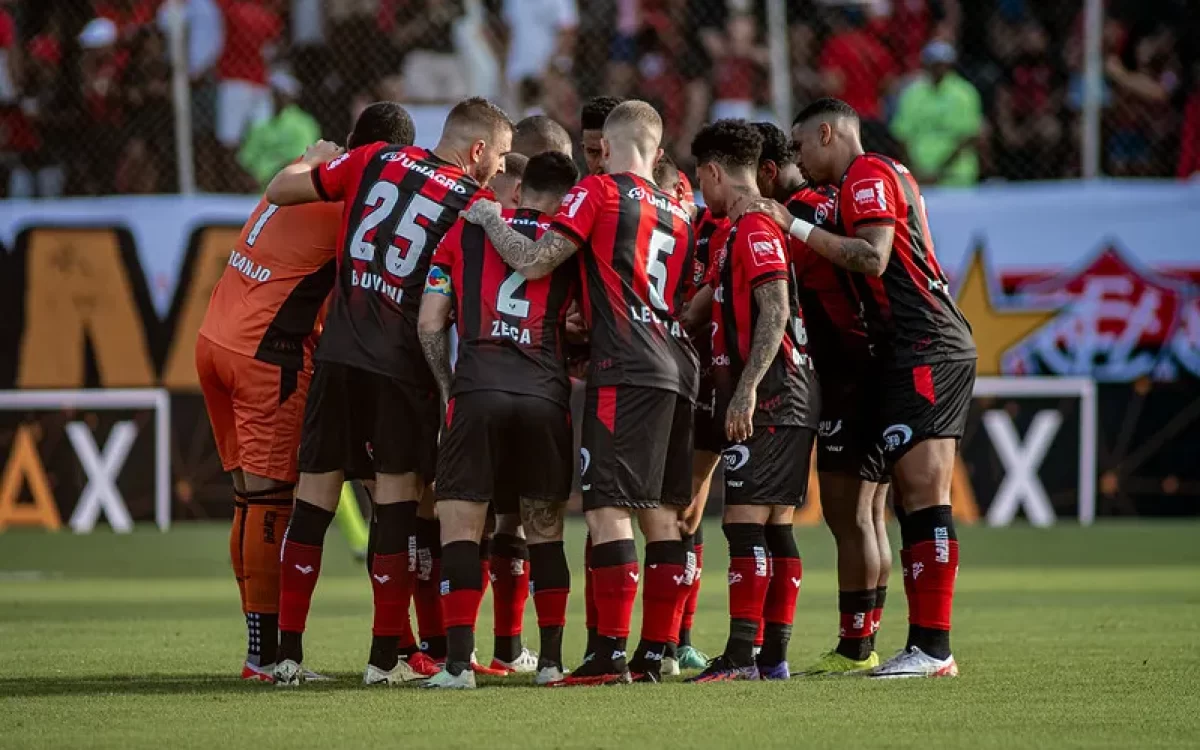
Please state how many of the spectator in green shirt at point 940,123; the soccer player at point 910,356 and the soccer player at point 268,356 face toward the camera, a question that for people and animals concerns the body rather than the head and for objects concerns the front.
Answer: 1

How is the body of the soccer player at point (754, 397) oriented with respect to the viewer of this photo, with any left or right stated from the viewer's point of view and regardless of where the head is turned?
facing to the left of the viewer

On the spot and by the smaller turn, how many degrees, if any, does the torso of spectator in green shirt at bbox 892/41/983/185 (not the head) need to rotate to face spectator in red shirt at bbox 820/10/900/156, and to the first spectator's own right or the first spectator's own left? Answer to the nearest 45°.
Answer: approximately 90° to the first spectator's own right

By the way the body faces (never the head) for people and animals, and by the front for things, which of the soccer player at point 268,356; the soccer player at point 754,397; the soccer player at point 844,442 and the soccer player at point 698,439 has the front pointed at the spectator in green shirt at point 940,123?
the soccer player at point 268,356

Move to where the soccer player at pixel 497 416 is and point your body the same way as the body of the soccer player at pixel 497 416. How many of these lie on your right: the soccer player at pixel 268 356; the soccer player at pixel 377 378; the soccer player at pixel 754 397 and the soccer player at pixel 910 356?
2

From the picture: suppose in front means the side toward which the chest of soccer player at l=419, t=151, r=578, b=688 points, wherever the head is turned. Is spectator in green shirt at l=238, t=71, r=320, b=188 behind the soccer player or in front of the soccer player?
in front

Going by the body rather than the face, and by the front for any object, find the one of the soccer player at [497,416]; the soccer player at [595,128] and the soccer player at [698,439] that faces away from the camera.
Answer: the soccer player at [497,416]

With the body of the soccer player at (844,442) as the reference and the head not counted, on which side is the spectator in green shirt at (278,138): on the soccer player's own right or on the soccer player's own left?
on the soccer player's own right

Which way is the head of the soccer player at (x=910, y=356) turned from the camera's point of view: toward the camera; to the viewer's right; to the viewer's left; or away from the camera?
to the viewer's left

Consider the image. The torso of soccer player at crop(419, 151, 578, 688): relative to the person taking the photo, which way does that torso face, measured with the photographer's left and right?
facing away from the viewer

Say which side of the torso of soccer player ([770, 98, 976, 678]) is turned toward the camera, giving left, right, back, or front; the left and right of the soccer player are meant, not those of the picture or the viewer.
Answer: left

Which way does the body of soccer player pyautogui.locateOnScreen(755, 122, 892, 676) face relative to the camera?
to the viewer's left

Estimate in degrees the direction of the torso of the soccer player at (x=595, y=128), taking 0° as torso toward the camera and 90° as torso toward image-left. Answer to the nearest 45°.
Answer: approximately 0°
